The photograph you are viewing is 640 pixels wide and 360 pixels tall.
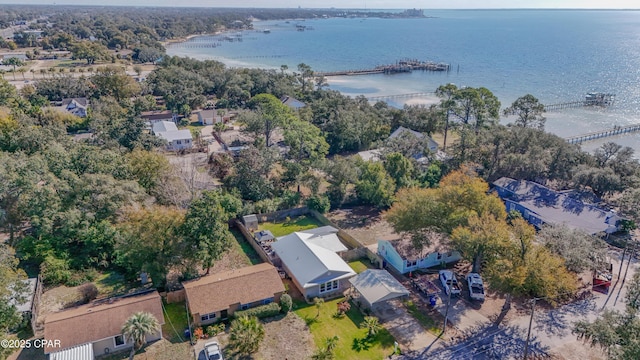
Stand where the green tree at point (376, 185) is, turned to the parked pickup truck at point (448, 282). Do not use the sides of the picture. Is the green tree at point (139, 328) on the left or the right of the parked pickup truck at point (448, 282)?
right

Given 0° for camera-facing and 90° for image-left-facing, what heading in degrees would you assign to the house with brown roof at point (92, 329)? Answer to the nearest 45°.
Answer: approximately 0°

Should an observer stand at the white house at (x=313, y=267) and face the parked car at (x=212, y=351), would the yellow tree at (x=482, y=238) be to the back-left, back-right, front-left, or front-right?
back-left

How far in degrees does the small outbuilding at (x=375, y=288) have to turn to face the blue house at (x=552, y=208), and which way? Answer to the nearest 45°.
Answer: approximately 90° to its left

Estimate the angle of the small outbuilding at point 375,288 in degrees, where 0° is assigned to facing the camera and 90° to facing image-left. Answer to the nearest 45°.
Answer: approximately 315°

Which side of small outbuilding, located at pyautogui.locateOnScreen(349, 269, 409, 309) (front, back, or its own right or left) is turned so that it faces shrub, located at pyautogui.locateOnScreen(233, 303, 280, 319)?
right

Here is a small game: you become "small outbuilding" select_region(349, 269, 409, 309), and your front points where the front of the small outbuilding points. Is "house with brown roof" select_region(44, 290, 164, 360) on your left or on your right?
on your right

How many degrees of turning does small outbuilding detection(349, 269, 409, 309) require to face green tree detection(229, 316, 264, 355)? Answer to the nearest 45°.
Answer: approximately 90° to its right

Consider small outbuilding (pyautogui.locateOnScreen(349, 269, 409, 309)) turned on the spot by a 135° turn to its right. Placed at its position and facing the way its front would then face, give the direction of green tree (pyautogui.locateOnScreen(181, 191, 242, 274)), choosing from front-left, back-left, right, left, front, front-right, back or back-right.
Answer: front

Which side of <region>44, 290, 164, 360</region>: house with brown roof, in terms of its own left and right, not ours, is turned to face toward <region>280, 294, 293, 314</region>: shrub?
left
